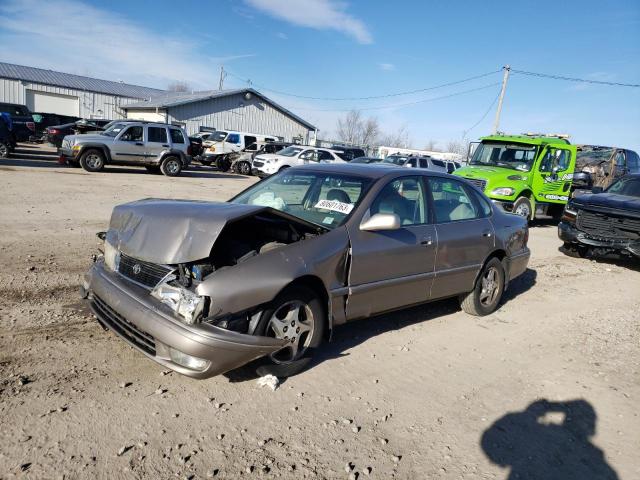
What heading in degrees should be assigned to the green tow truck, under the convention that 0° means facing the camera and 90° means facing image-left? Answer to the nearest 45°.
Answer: approximately 45°

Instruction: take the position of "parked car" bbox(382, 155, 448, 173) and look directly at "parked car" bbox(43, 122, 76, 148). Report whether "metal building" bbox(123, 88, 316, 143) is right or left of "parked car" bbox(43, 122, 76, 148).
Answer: right

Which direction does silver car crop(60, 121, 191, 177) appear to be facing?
to the viewer's left

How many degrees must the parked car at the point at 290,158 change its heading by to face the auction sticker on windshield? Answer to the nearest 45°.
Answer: approximately 45° to its left

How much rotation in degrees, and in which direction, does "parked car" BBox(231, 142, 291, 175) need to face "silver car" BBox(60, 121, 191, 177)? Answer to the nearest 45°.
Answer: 0° — it already faces it

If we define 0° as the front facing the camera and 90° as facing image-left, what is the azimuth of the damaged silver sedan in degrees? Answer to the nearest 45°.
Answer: approximately 45°

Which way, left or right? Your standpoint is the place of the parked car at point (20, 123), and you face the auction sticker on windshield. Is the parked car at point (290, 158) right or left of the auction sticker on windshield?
left

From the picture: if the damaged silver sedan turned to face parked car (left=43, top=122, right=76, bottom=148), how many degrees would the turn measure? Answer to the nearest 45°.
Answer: approximately 90° to its right

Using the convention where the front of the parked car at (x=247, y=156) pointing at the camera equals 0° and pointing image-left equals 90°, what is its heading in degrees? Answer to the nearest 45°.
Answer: approximately 45°

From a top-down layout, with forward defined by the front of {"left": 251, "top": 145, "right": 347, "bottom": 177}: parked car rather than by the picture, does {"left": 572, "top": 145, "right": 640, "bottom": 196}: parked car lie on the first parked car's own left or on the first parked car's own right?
on the first parked car's own left
